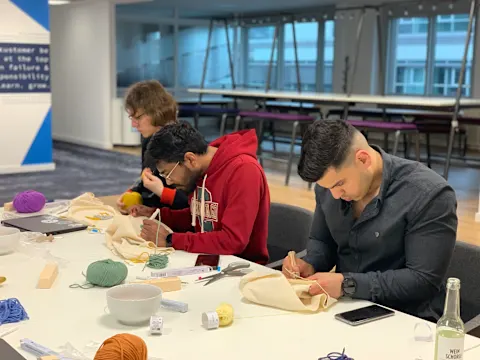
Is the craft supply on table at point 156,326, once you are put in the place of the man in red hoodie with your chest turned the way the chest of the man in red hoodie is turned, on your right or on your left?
on your left

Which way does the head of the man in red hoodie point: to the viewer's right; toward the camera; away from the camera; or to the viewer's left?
to the viewer's left

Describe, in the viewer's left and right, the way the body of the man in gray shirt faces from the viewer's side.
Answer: facing the viewer and to the left of the viewer

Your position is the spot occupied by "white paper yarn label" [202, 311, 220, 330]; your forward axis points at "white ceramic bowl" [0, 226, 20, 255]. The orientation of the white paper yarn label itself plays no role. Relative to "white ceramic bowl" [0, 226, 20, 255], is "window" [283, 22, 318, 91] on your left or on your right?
right

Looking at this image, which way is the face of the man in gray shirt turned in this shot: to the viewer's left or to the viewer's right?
to the viewer's left

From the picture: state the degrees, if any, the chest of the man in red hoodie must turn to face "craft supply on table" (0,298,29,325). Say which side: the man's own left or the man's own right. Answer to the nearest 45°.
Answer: approximately 45° to the man's own left

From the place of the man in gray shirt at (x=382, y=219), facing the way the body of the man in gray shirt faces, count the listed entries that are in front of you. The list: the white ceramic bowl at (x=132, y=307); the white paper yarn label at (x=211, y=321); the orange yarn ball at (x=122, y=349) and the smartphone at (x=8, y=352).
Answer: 4

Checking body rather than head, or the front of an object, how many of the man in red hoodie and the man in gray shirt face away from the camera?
0

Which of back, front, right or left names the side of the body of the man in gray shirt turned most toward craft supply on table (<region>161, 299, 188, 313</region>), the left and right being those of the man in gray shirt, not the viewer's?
front

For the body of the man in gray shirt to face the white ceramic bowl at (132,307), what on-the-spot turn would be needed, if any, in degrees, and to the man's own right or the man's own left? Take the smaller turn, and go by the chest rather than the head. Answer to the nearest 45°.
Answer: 0° — they already face it

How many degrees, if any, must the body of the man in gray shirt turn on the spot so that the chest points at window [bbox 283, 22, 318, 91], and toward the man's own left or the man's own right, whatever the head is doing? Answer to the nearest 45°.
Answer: approximately 135° to the man's own right

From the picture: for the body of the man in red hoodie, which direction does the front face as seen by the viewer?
to the viewer's left

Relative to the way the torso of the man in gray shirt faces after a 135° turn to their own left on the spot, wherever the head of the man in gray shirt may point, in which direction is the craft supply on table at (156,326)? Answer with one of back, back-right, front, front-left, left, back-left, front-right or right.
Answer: back-right

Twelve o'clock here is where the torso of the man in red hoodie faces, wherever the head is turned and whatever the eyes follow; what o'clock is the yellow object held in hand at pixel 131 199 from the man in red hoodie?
The yellow object held in hand is roughly at 2 o'clock from the man in red hoodie.

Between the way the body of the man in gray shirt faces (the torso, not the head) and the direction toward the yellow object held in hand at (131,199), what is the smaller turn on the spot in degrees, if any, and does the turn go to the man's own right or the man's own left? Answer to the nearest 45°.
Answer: approximately 90° to the man's own right

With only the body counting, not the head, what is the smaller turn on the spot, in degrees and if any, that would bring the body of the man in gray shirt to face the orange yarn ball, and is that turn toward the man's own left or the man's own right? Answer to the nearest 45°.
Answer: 0° — they already face it

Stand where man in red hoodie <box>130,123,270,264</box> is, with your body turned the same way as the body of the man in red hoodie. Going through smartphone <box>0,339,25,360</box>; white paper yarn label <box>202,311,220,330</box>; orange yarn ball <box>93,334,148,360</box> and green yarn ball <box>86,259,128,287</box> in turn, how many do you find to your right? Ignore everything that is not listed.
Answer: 0

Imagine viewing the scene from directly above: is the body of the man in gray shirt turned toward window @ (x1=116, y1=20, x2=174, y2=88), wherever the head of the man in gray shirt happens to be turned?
no

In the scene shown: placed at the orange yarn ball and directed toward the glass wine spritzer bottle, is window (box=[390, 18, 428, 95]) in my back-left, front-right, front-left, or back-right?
front-left

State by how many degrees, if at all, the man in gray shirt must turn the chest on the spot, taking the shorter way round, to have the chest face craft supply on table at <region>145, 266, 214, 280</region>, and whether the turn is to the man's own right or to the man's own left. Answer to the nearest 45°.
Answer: approximately 45° to the man's own right

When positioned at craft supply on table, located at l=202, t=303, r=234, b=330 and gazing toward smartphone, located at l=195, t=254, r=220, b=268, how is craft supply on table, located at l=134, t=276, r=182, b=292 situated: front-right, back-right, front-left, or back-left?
front-left
